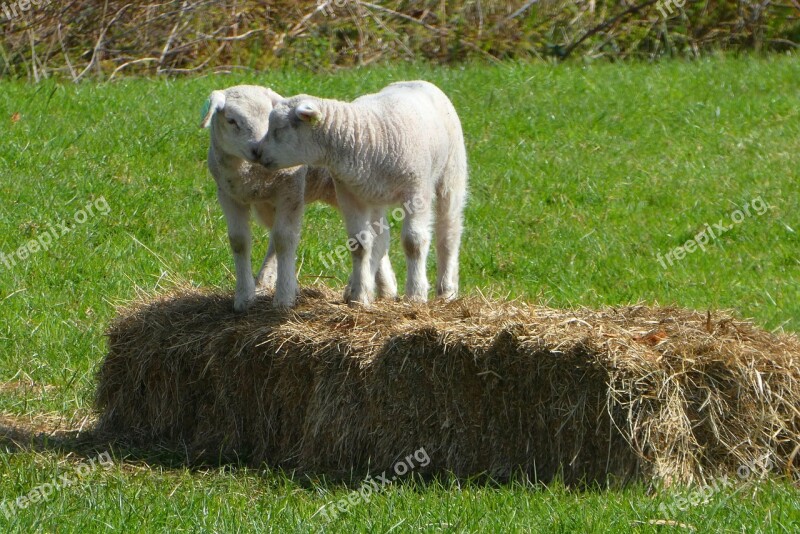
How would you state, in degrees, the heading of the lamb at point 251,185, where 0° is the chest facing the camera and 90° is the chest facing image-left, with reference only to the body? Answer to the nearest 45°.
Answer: approximately 45°

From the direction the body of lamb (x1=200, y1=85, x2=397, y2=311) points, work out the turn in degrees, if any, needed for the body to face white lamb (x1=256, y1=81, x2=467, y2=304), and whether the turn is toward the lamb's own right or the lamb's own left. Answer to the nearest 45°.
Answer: approximately 135° to the lamb's own left
